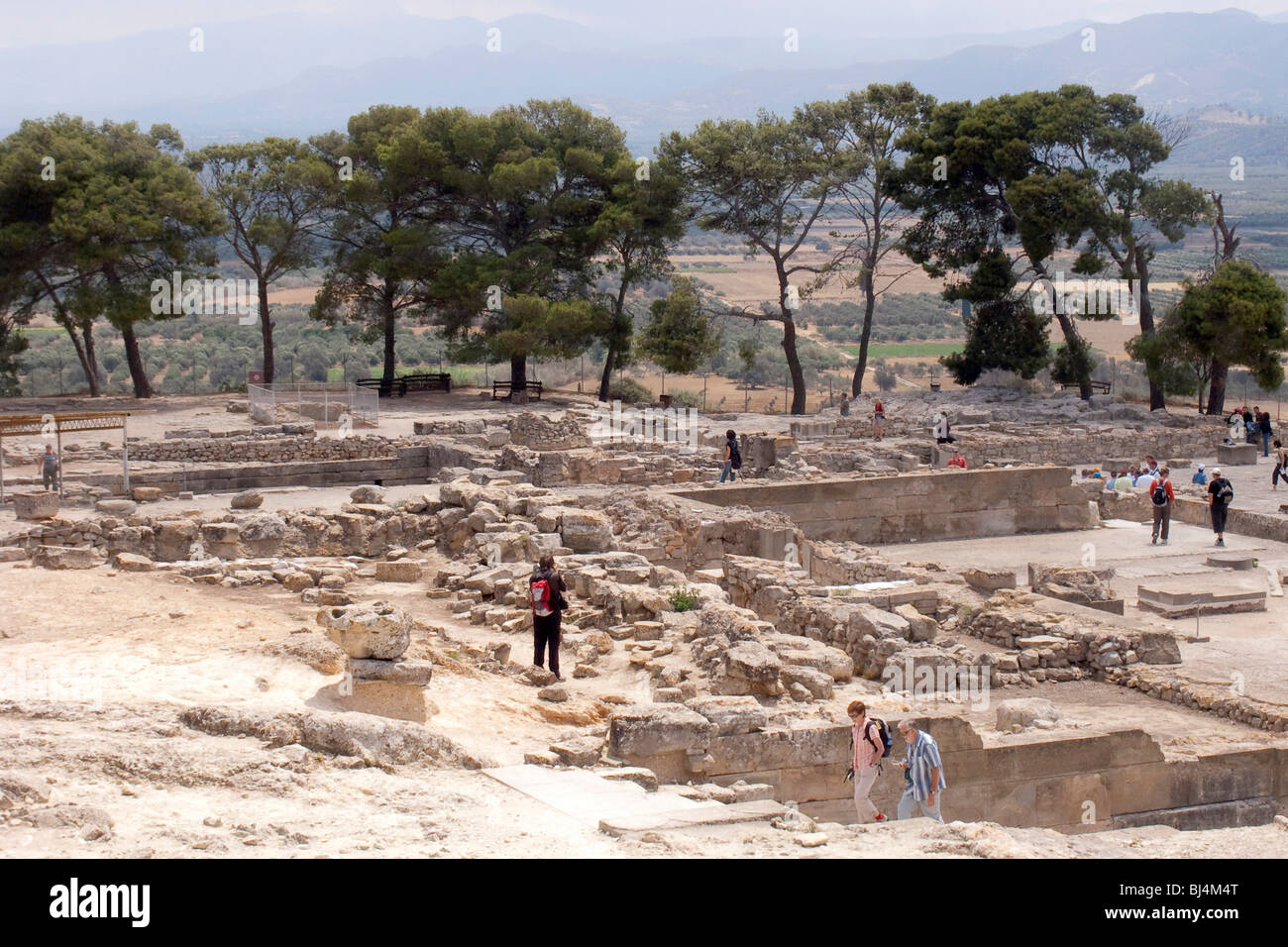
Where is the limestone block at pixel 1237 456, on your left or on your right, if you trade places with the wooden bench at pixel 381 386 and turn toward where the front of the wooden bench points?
on your right

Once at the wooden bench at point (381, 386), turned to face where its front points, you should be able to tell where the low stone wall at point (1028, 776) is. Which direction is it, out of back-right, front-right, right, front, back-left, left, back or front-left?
back-right

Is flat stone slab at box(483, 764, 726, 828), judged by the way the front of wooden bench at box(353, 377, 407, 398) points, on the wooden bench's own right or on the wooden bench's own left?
on the wooden bench's own right

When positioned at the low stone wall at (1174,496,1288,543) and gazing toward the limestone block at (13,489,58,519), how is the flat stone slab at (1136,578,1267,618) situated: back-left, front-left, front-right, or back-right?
front-left

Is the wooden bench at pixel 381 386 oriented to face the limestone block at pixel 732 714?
no

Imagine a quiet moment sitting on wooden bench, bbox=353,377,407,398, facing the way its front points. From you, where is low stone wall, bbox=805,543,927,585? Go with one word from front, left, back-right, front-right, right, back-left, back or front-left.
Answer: back-right

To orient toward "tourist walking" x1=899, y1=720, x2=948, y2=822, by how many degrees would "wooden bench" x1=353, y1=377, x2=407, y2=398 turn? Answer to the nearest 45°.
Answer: approximately 135° to its right

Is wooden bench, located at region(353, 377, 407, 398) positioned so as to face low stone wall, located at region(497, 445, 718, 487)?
no

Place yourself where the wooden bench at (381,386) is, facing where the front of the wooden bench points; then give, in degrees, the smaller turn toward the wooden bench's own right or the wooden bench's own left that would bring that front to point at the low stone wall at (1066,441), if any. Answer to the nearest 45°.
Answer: approximately 90° to the wooden bench's own right

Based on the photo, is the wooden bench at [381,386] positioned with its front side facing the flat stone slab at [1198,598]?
no

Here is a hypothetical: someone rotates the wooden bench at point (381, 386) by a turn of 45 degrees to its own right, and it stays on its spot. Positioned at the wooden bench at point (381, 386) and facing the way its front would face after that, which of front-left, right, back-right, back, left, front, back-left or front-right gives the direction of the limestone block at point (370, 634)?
front-left

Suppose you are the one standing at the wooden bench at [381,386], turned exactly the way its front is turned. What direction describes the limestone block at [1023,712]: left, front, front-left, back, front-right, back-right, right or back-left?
back-right
